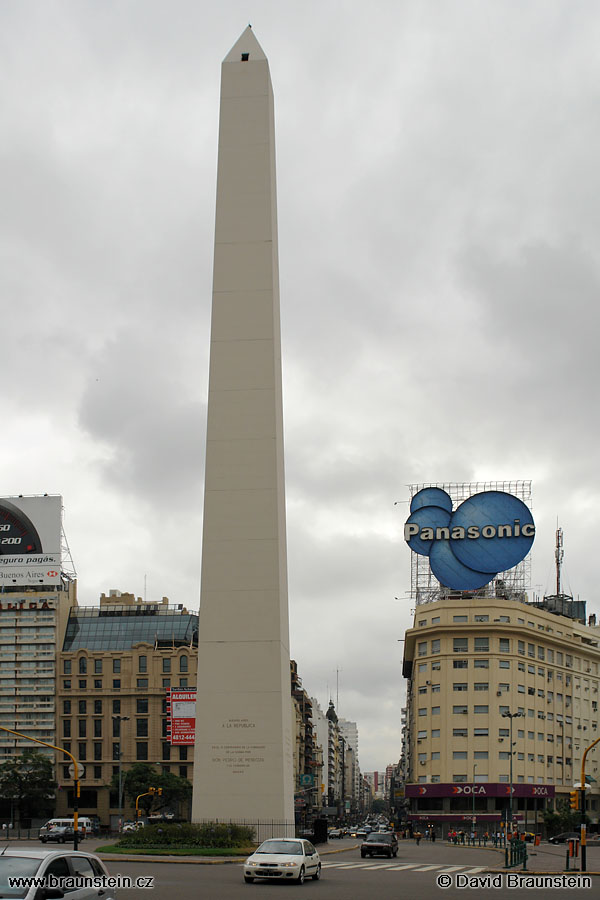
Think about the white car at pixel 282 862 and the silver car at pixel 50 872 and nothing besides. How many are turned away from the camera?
0

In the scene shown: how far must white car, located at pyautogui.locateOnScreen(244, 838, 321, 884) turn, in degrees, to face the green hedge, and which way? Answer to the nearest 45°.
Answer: approximately 135° to its right
